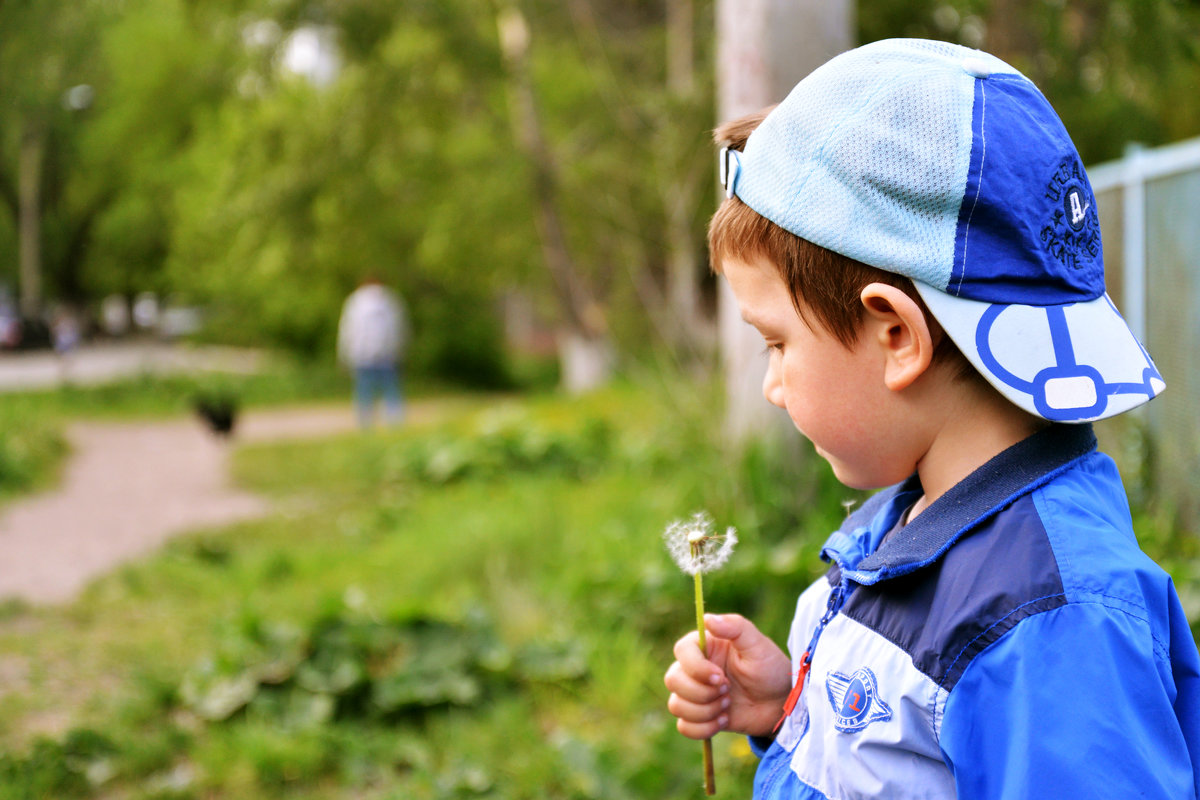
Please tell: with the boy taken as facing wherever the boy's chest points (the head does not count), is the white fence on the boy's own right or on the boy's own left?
on the boy's own right

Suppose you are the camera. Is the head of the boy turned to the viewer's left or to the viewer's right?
to the viewer's left

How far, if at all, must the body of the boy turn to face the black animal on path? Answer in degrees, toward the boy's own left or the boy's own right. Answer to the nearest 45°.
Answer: approximately 45° to the boy's own right

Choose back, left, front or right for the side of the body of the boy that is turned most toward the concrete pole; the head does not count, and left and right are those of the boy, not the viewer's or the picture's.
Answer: right

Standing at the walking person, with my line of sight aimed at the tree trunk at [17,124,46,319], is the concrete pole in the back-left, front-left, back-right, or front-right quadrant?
back-left

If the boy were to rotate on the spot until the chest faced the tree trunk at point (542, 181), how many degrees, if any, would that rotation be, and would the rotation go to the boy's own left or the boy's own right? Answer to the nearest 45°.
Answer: approximately 90° to the boy's own right

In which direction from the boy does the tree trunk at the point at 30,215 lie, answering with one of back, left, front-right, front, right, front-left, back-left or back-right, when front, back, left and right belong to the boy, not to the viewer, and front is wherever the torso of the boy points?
front-right

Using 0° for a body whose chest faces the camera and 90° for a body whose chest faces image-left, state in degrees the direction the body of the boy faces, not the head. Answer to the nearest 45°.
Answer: approximately 90°
